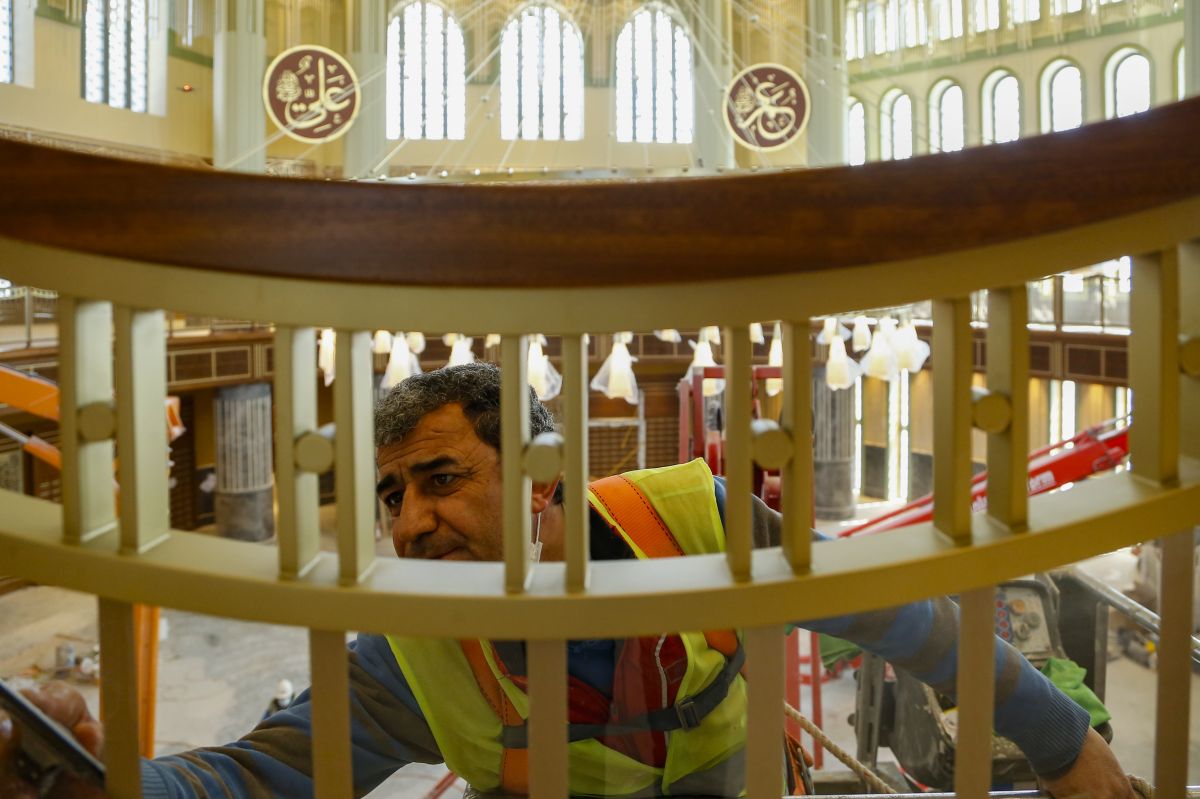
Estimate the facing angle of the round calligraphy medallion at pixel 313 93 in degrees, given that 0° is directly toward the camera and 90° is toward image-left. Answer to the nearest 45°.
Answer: approximately 0°

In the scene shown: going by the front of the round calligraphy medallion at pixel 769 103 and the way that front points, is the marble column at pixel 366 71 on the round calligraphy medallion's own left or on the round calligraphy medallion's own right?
on the round calligraphy medallion's own right

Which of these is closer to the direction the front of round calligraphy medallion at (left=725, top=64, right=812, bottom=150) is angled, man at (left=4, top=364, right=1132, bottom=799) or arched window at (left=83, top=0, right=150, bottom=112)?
the man

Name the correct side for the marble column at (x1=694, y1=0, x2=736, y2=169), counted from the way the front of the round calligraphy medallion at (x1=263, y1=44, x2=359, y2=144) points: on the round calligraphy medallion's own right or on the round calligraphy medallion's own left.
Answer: on the round calligraphy medallion's own left

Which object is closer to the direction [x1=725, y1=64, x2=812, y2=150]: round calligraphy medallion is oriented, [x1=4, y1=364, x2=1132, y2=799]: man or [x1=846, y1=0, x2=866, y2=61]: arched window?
the man

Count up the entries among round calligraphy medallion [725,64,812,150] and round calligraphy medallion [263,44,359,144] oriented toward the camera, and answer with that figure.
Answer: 2

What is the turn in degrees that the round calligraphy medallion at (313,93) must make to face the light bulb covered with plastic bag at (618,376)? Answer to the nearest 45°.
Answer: approximately 45° to its left

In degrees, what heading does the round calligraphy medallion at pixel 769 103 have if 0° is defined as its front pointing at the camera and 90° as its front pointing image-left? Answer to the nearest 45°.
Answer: approximately 0°

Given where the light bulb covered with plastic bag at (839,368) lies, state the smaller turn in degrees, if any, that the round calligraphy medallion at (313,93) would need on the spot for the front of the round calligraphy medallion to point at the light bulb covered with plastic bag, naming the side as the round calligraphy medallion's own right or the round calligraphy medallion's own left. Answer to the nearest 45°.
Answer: approximately 45° to the round calligraphy medallion's own left

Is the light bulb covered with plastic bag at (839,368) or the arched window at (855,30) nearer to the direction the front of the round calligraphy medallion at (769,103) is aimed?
the light bulb covered with plastic bag
